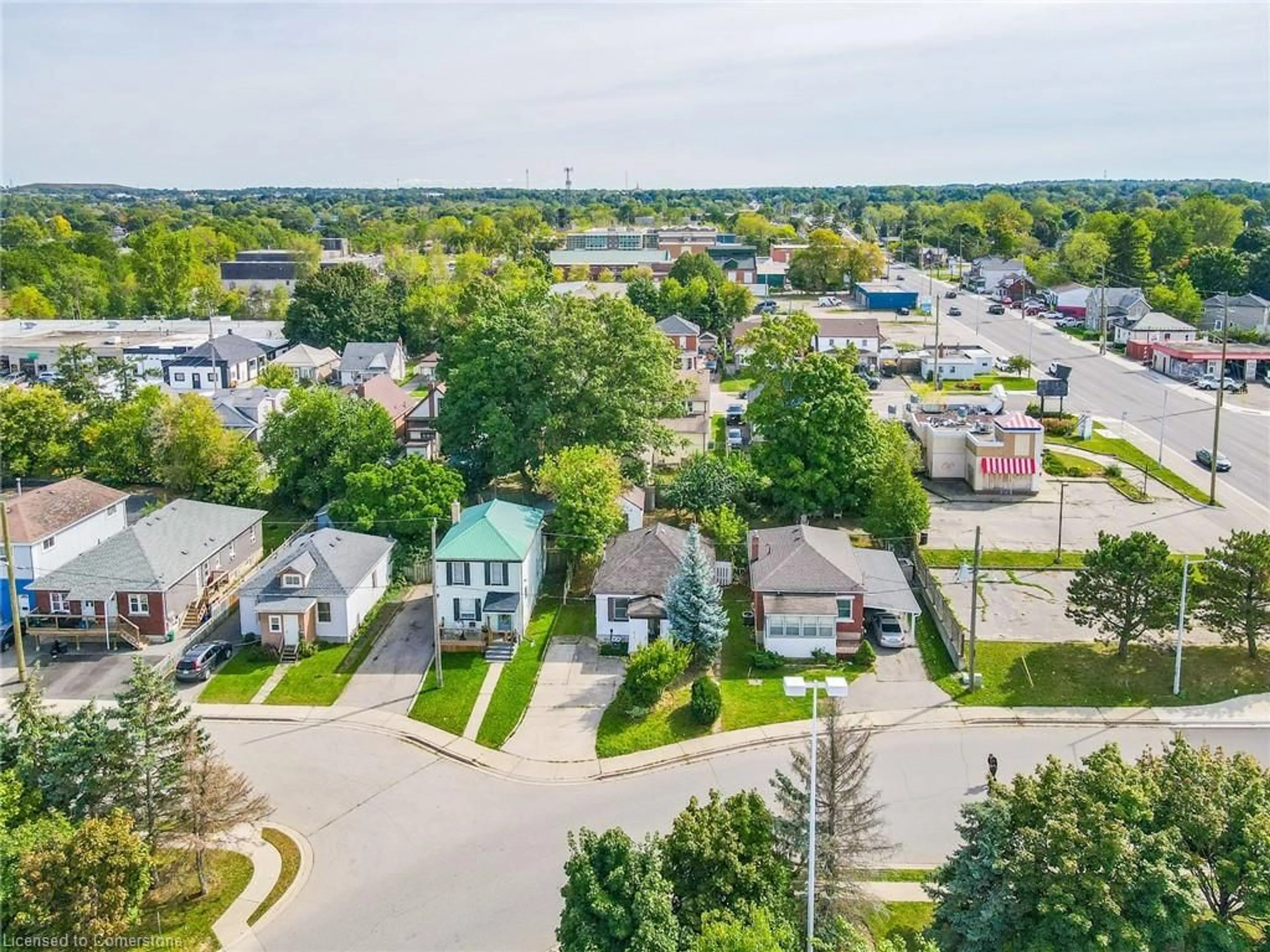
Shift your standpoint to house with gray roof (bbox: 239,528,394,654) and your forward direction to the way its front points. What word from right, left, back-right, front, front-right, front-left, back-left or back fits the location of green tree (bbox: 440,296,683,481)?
back-left

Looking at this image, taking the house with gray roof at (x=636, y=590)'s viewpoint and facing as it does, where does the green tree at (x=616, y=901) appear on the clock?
The green tree is roughly at 12 o'clock from the house with gray roof.

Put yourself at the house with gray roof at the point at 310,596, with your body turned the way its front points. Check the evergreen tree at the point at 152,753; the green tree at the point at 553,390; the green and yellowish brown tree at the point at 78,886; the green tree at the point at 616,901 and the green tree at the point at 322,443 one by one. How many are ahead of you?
3

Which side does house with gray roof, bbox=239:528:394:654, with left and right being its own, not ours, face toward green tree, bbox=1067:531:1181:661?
left

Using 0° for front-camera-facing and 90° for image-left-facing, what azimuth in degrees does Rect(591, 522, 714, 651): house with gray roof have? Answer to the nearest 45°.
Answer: approximately 0°

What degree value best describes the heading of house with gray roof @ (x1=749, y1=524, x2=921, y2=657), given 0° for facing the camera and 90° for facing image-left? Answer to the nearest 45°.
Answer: approximately 0°
